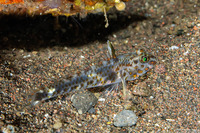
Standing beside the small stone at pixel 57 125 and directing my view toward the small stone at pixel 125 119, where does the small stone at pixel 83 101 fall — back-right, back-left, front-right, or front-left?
front-left

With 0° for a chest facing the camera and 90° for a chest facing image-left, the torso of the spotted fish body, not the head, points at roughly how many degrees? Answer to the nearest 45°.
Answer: approximately 270°

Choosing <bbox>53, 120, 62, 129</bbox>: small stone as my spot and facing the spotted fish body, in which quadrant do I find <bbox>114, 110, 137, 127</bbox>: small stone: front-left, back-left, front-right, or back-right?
front-right

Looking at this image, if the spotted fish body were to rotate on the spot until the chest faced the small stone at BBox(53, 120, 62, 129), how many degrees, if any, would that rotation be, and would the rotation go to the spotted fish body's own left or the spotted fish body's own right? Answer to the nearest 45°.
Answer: approximately 135° to the spotted fish body's own right

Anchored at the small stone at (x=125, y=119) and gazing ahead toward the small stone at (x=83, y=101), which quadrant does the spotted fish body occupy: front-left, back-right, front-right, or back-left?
front-right
